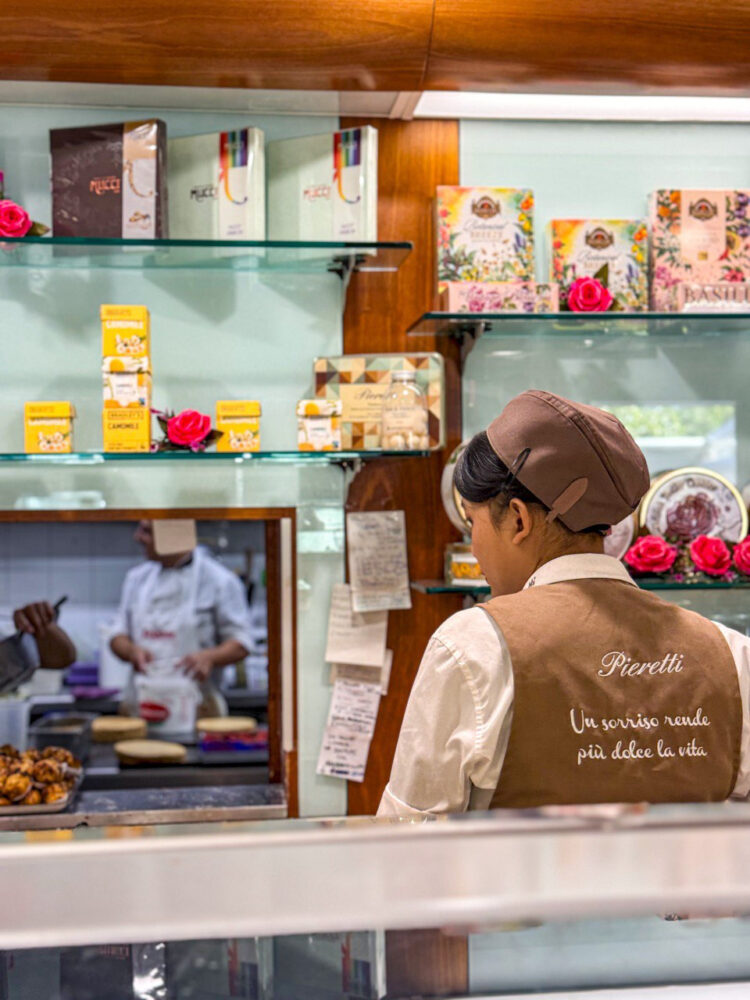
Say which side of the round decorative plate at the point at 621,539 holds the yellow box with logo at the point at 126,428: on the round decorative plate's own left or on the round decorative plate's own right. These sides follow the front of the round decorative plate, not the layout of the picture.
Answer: on the round decorative plate's own right

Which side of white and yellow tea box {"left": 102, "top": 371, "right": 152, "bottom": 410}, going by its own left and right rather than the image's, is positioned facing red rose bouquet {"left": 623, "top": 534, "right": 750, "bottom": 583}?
left

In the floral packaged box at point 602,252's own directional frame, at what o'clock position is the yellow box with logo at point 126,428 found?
The yellow box with logo is roughly at 2 o'clock from the floral packaged box.
